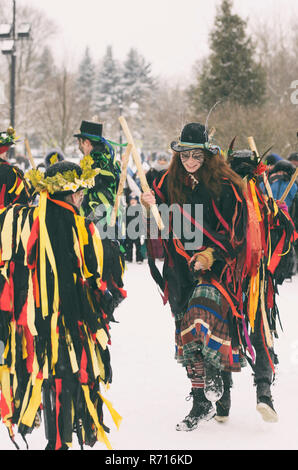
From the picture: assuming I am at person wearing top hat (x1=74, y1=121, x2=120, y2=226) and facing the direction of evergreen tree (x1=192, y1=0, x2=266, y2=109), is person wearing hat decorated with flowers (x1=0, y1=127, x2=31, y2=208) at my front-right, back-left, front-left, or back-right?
back-left

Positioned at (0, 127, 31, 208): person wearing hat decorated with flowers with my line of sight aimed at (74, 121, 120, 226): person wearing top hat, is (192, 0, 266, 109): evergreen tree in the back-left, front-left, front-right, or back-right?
front-left

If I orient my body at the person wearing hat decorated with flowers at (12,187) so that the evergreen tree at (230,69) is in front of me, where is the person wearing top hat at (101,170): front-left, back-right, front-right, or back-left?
front-right

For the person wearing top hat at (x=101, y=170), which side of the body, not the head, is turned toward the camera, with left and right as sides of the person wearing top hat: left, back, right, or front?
left

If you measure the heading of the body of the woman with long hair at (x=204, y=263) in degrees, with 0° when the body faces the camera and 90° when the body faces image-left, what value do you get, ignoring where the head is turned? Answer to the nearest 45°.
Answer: approximately 45°

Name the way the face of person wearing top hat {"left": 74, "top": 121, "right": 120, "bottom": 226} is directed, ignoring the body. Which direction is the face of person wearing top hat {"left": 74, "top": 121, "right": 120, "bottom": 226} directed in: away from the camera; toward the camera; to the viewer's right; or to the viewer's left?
to the viewer's left
